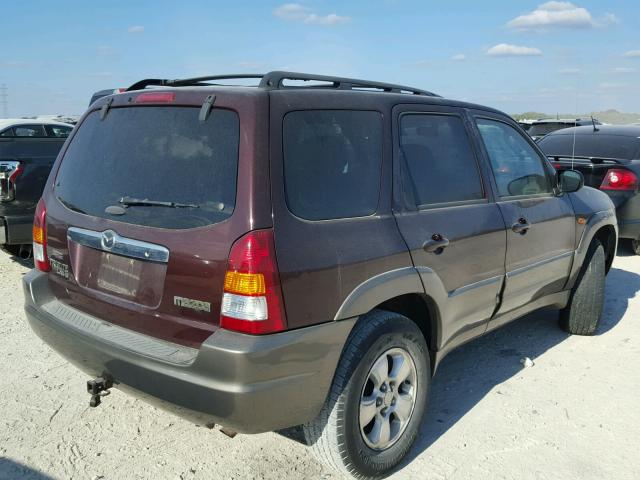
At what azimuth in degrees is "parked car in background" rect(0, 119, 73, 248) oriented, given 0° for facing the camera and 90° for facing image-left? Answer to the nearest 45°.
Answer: approximately 225°

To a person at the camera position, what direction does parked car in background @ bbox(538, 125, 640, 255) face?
facing away from the viewer and to the right of the viewer

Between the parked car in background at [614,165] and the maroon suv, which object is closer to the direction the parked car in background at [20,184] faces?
the parked car in background

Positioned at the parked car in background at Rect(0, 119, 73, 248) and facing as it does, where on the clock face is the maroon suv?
The maroon suv is roughly at 4 o'clock from the parked car in background.

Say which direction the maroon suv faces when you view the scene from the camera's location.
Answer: facing away from the viewer and to the right of the viewer

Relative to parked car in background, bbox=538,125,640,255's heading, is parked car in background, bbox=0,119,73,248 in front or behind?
behind

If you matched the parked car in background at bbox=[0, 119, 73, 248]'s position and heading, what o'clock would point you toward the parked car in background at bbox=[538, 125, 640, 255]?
the parked car in background at bbox=[538, 125, 640, 255] is roughly at 2 o'clock from the parked car in background at bbox=[0, 119, 73, 248].
